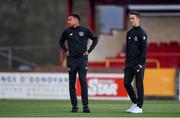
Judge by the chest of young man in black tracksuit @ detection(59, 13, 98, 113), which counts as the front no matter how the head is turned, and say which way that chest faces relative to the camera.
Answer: toward the camera

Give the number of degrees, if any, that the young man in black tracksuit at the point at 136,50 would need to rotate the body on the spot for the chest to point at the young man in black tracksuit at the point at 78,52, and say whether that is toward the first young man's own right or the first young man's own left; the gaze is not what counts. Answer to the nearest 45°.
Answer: approximately 45° to the first young man's own right

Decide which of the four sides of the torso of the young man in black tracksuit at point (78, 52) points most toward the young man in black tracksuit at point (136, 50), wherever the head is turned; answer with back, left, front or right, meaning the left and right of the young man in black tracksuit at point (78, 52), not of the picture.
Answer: left

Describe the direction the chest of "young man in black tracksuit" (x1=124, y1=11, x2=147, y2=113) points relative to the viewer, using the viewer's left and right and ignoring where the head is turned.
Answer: facing the viewer and to the left of the viewer

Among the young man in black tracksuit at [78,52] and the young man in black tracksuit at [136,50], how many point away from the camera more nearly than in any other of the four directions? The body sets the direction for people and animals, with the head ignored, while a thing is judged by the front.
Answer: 0
